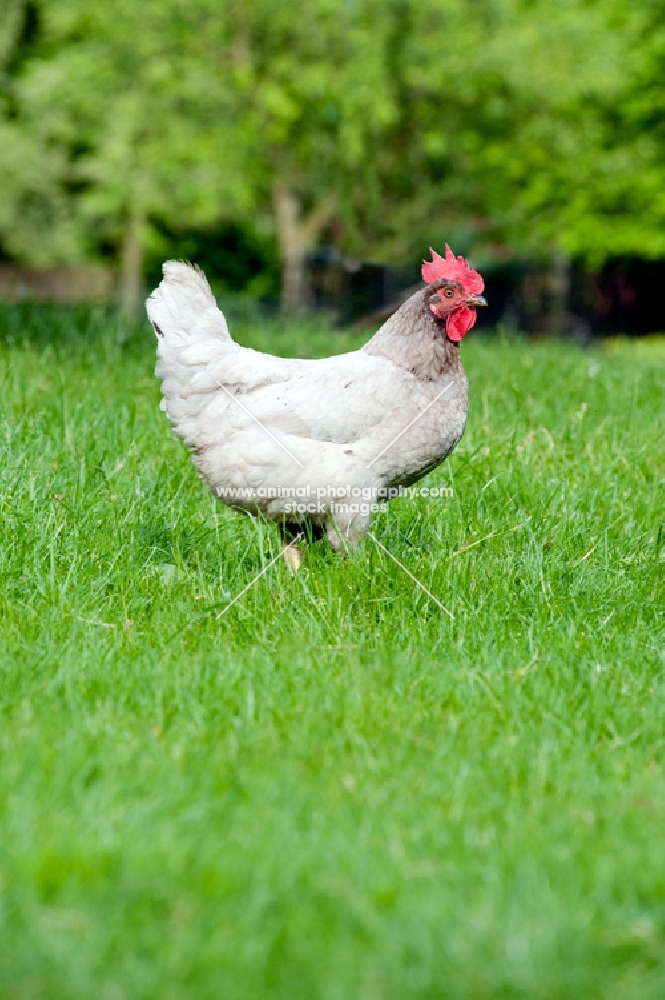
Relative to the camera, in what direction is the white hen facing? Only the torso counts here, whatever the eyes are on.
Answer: to the viewer's right

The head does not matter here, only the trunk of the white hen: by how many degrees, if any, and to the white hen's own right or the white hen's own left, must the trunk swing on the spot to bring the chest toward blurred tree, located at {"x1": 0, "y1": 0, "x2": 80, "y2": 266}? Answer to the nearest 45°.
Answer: approximately 90° to the white hen's own left

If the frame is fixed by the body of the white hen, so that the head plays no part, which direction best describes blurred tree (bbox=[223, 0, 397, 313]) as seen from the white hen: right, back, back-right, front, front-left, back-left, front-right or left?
left

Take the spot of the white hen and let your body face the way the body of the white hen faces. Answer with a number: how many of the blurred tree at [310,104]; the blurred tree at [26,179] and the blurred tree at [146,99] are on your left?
3

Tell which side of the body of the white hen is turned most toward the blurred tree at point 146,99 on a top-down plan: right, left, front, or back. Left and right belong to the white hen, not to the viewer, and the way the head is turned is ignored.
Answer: left
